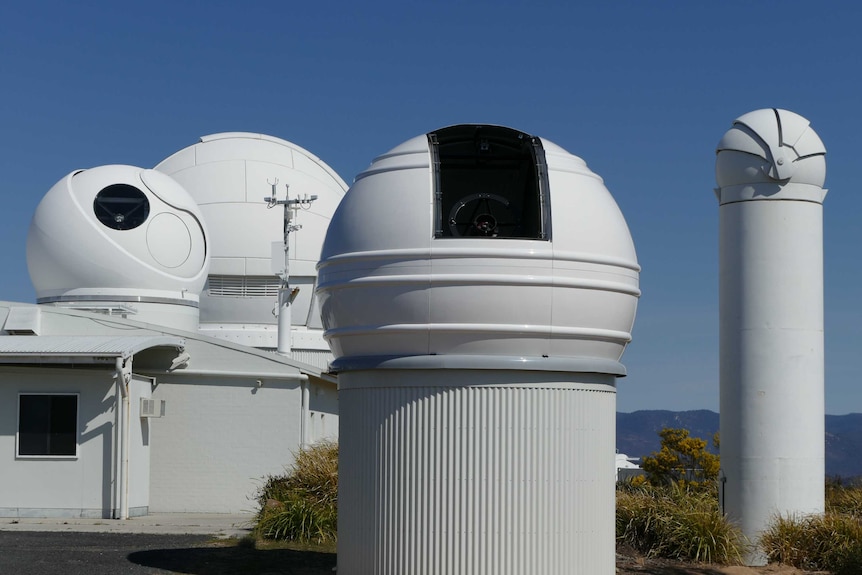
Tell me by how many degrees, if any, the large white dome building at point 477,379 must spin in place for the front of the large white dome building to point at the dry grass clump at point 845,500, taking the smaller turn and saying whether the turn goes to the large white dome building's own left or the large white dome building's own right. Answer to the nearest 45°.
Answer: approximately 135° to the large white dome building's own left

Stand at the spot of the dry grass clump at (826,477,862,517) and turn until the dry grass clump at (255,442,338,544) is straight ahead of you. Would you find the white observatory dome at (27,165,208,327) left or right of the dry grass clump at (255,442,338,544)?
right

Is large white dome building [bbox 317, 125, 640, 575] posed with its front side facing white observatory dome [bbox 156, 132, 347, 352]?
no

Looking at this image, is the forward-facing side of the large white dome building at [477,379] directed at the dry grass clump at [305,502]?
no

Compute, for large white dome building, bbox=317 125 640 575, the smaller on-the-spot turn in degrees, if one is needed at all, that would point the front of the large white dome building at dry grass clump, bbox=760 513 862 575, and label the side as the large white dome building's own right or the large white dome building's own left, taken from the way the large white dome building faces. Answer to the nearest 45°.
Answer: approximately 135° to the large white dome building's own left

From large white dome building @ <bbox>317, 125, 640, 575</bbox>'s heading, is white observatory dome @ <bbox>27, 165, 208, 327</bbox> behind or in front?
behind

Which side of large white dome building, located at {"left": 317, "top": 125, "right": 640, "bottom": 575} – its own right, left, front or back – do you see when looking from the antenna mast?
back

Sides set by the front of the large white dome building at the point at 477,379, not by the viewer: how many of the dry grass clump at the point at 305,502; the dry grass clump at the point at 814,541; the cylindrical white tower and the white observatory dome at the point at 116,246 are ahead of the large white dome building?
0

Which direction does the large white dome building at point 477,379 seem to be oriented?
toward the camera

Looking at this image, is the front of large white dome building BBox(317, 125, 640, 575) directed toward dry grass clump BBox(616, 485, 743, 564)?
no

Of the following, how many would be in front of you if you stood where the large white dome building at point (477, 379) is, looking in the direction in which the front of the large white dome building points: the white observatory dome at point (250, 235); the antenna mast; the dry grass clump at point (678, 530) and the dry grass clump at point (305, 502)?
0

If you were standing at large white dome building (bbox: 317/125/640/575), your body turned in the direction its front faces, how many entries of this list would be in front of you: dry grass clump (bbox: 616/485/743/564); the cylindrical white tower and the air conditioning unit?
0
